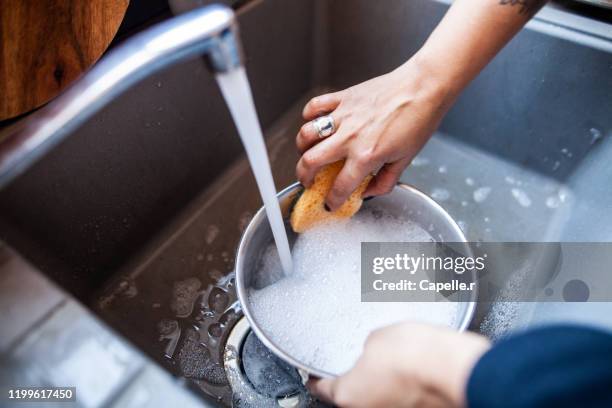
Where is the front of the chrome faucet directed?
to the viewer's right
